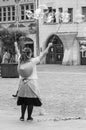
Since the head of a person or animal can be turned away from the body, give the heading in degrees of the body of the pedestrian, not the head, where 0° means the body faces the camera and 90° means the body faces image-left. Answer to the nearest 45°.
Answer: approximately 225°
